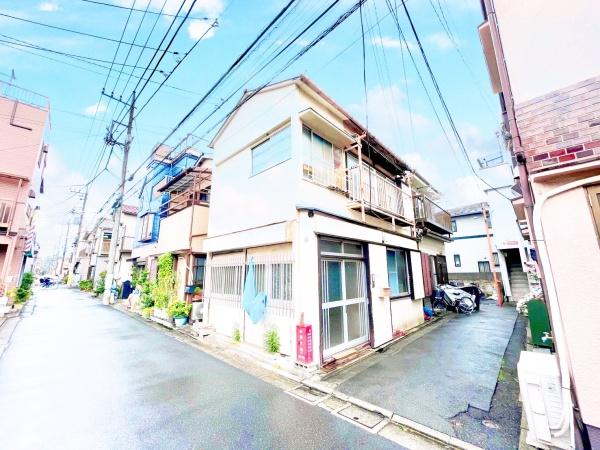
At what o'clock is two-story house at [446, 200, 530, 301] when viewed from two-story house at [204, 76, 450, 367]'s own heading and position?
two-story house at [446, 200, 530, 301] is roughly at 9 o'clock from two-story house at [204, 76, 450, 367].

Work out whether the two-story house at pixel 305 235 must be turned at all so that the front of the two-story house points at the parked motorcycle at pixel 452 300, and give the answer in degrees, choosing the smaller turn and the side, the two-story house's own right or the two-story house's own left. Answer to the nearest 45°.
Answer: approximately 90° to the two-story house's own left

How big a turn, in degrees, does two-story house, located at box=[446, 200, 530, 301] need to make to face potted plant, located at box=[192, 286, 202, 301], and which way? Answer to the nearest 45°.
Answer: approximately 45° to its right

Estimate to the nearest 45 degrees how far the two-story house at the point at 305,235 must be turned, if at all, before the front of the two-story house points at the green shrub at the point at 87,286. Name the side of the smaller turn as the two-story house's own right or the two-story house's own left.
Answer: approximately 180°

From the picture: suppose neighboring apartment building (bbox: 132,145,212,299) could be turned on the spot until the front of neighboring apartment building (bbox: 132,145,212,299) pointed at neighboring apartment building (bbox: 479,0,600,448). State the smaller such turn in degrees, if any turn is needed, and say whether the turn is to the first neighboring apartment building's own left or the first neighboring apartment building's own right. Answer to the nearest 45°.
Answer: approximately 45° to the first neighboring apartment building's own left

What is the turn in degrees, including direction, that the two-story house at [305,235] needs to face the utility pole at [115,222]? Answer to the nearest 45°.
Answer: approximately 180°
